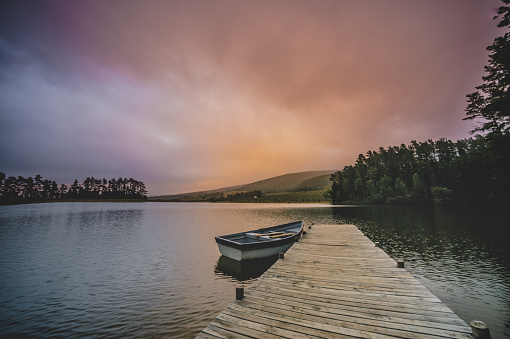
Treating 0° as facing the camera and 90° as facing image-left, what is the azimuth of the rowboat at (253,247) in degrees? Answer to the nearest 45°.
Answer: approximately 225°

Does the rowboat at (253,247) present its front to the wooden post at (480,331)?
no

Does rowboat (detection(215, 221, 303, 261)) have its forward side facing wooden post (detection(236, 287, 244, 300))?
no

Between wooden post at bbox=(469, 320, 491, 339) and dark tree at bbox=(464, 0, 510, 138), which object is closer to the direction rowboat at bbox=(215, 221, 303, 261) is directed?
the dark tree

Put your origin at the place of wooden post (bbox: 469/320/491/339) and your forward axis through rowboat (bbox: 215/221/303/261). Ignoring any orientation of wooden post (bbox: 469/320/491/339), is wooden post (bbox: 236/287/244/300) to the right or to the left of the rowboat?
left

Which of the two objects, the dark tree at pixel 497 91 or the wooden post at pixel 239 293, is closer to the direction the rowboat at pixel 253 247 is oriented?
the dark tree

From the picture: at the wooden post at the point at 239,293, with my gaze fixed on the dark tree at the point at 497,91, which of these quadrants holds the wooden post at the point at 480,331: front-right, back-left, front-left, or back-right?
front-right
